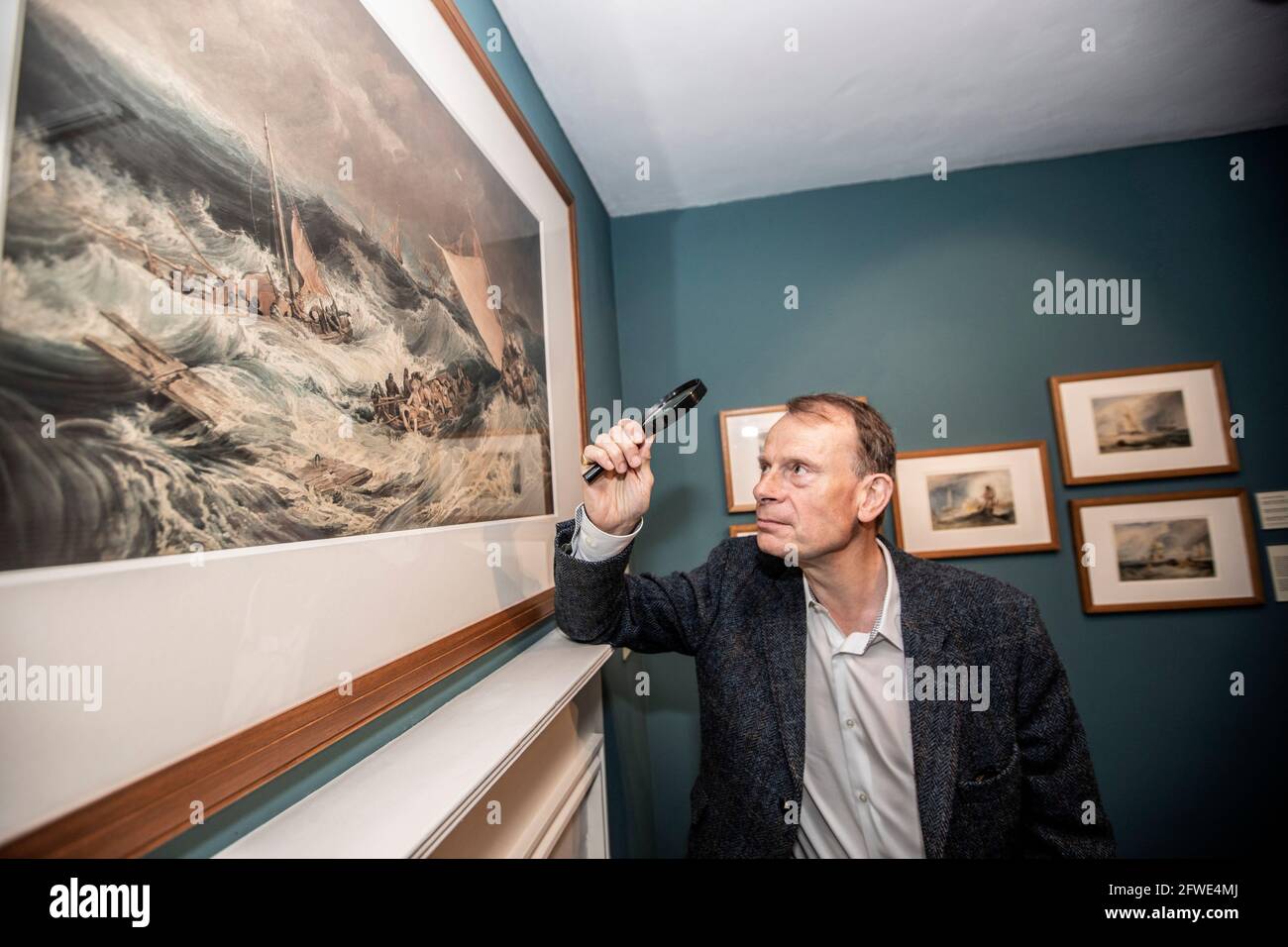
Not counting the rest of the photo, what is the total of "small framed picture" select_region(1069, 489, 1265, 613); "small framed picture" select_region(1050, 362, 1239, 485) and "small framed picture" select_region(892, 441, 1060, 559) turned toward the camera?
3

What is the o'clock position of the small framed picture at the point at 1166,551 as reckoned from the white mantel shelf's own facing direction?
The small framed picture is roughly at 10 o'clock from the white mantel shelf.

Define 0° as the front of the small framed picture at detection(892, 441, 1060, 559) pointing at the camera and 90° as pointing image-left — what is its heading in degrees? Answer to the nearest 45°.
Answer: approximately 0°

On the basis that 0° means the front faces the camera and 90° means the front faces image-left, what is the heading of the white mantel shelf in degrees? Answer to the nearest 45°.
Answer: approximately 315°

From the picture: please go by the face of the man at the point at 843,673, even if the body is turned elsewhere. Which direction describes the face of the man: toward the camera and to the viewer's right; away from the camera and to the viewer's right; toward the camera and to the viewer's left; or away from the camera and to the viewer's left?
toward the camera and to the viewer's left

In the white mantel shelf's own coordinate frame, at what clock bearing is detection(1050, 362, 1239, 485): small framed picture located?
The small framed picture is roughly at 10 o'clock from the white mantel shelf.

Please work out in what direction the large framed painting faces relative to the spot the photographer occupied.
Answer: facing the viewer and to the right of the viewer

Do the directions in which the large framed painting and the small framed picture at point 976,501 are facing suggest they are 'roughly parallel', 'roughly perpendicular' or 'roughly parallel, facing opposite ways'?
roughly perpendicular

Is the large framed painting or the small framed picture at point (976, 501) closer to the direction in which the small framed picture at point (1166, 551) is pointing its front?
the large framed painting

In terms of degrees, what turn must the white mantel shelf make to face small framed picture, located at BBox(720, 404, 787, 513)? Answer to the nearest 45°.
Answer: approximately 90° to its left
